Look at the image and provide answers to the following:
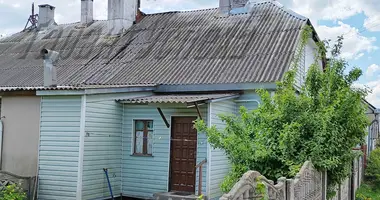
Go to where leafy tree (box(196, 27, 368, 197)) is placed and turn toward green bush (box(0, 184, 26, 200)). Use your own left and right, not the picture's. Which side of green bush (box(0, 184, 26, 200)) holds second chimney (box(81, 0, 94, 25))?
right

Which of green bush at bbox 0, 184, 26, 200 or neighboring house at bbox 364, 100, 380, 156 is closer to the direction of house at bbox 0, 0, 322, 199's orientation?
the green bush

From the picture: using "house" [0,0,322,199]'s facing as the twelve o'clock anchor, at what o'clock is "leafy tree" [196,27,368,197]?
The leafy tree is roughly at 11 o'clock from the house.

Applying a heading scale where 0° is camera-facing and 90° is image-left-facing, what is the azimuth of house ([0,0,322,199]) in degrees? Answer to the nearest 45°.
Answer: approximately 0°

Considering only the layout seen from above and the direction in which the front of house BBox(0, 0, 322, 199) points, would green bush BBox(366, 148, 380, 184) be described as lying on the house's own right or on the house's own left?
on the house's own left
